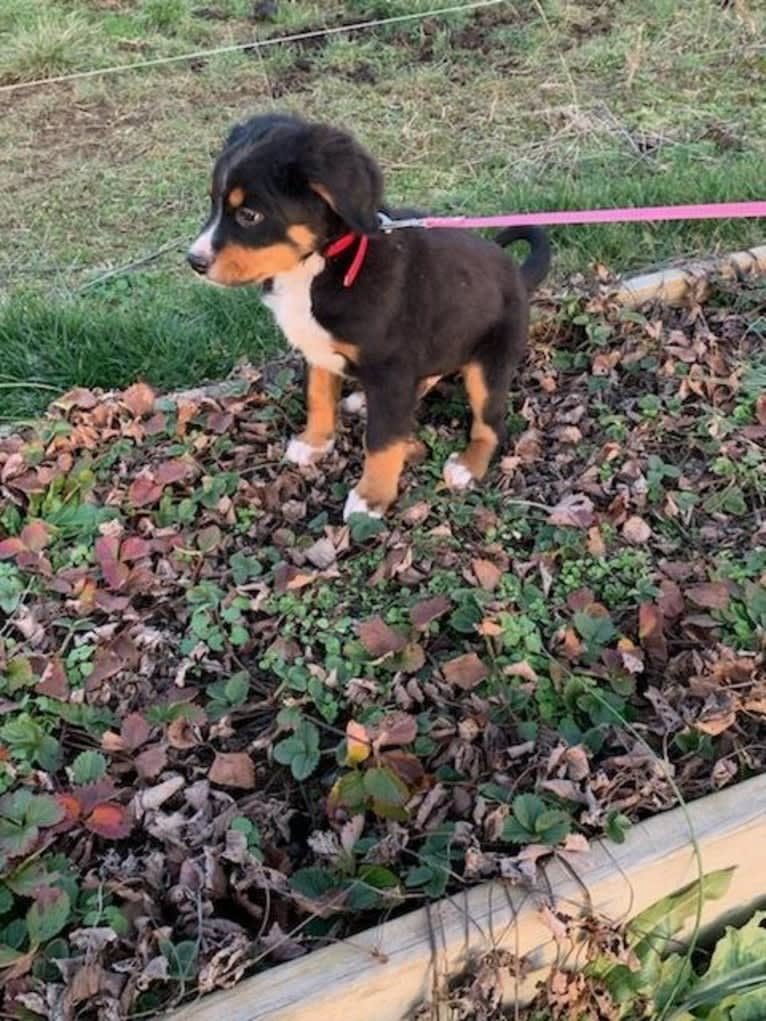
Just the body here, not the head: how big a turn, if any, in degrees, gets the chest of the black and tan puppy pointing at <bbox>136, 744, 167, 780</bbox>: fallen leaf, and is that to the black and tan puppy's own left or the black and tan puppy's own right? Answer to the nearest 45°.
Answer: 0° — it already faces it

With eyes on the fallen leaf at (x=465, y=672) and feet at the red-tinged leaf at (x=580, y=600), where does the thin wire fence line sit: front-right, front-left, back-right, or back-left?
back-right

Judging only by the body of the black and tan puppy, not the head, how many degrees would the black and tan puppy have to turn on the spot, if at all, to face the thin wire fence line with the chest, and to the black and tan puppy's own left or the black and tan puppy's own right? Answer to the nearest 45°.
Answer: approximately 135° to the black and tan puppy's own right

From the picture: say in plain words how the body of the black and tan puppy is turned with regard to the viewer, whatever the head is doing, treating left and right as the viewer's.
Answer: facing the viewer and to the left of the viewer

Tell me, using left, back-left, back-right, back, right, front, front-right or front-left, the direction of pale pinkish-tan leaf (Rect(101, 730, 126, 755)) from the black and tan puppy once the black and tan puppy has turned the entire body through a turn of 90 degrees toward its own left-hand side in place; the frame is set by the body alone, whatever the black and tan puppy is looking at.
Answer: right
